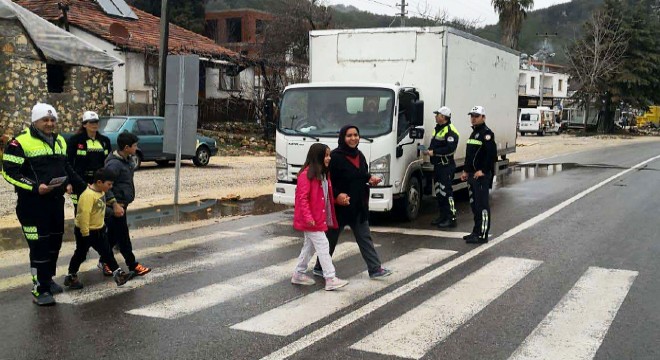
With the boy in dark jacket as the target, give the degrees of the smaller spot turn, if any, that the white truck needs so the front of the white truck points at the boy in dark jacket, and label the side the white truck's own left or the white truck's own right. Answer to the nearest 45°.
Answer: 0° — it already faces them

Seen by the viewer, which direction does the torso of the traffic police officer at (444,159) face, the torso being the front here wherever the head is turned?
to the viewer's left

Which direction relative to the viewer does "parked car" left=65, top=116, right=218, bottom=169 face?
to the viewer's right

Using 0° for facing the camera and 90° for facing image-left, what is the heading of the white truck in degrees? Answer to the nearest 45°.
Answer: approximately 45°
